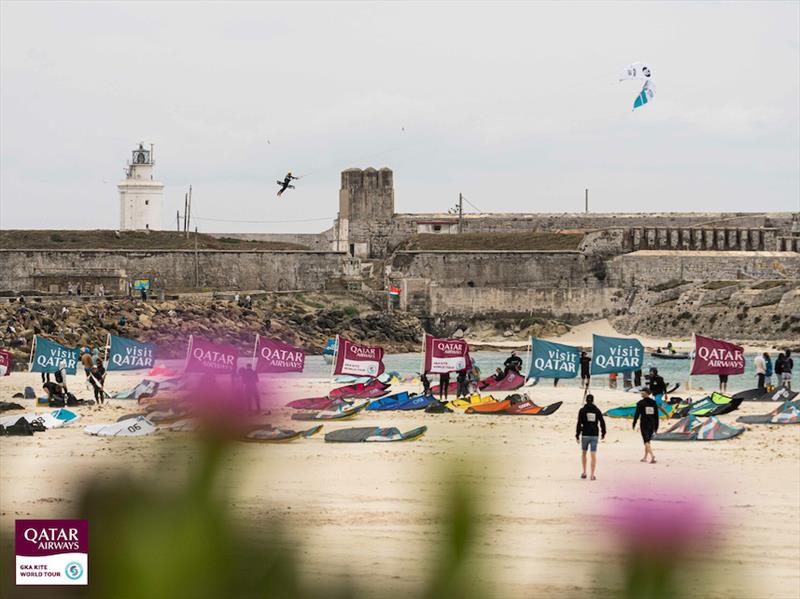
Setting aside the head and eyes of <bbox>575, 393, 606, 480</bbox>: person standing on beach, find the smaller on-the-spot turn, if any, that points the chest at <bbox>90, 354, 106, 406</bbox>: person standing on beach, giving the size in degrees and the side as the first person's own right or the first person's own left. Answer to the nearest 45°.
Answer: approximately 45° to the first person's own left

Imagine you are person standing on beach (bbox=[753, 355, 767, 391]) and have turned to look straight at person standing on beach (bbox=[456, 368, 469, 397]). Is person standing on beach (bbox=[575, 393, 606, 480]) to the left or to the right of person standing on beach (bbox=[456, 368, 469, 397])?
left

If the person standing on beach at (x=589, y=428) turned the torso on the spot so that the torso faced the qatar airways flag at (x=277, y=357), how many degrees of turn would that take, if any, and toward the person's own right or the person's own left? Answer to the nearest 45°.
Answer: approximately 45° to the person's own left

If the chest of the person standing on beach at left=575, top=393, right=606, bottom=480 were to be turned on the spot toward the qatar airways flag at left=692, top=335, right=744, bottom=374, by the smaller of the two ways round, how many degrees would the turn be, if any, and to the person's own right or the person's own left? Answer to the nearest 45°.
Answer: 0° — they already face it

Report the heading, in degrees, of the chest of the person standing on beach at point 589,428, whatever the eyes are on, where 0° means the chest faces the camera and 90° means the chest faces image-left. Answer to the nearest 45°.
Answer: approximately 180°
